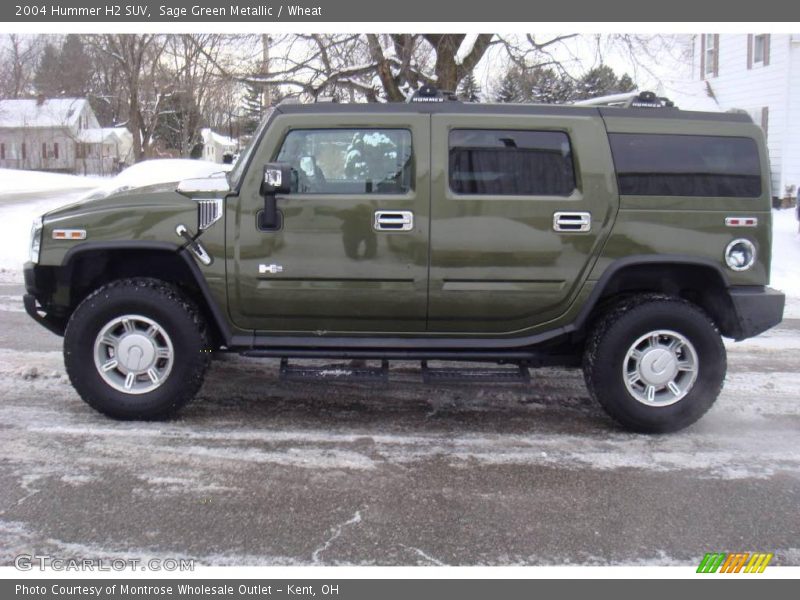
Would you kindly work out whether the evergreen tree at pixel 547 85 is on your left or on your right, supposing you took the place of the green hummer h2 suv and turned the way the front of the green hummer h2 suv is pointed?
on your right

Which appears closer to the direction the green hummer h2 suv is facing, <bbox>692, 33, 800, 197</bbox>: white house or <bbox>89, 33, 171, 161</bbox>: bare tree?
the bare tree

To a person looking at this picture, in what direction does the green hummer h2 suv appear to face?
facing to the left of the viewer

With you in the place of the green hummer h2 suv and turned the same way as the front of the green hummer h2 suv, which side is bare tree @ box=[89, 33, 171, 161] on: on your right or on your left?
on your right

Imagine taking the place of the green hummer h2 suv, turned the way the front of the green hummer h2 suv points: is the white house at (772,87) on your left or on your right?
on your right
